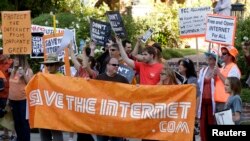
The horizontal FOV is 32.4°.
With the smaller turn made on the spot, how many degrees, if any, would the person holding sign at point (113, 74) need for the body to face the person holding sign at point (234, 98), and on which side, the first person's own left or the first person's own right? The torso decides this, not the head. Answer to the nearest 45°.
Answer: approximately 45° to the first person's own left

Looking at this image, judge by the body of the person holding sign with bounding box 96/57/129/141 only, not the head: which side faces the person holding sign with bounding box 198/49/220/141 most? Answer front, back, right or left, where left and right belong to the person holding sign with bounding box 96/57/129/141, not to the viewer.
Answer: left

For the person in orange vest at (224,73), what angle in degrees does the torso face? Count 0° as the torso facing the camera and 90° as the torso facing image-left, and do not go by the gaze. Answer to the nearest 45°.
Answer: approximately 45°
